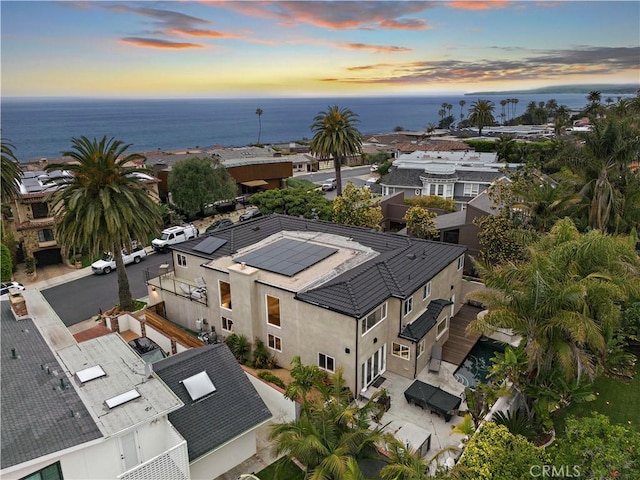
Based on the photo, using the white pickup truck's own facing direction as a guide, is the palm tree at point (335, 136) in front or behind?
behind

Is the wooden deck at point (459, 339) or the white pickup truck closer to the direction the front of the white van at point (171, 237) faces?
the white pickup truck

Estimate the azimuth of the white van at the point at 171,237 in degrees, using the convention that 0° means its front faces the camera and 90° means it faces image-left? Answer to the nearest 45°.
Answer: approximately 45°

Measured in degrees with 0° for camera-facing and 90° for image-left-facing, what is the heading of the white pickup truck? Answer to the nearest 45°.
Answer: approximately 45°

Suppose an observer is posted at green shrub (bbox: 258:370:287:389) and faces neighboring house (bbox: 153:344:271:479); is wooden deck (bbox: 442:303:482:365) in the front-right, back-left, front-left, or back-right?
back-left

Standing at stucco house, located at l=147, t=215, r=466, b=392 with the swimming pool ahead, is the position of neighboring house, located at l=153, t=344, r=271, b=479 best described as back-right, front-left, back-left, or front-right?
back-right

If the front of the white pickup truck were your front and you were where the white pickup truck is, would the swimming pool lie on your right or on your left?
on your left
